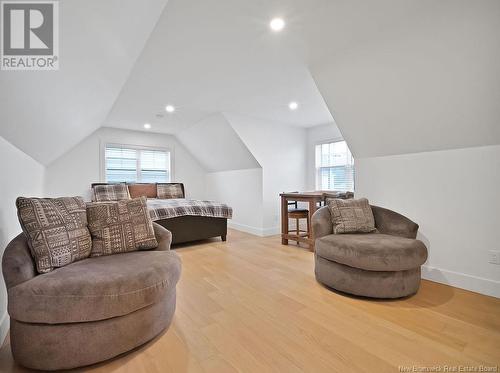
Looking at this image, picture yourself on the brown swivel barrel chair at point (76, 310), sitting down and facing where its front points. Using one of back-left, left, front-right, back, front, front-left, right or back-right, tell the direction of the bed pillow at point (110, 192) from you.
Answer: back-left

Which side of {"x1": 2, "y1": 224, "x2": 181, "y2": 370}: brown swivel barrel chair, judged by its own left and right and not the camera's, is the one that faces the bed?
back
